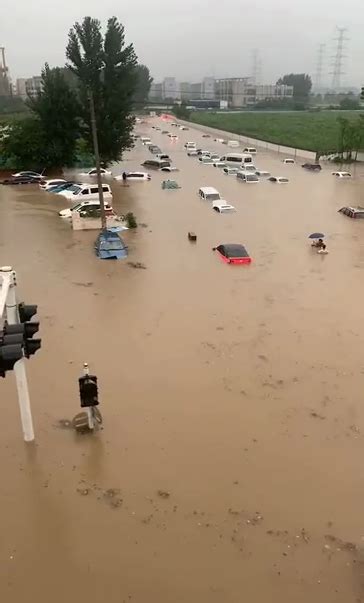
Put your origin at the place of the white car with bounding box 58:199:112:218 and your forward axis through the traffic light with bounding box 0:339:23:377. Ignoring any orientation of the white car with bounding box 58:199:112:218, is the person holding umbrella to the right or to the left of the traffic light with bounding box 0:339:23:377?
left

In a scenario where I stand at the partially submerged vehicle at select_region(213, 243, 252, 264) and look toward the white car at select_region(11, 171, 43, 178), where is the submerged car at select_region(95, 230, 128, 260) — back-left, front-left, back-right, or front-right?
front-left

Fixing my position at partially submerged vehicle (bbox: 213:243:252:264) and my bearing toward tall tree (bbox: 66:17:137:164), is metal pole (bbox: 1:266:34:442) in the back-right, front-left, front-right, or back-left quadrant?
back-left

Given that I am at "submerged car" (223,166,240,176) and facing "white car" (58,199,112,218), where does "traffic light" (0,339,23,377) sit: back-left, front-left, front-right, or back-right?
front-left

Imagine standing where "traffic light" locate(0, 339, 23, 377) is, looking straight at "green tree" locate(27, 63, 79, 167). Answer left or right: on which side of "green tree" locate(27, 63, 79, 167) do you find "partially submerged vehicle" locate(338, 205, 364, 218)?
right

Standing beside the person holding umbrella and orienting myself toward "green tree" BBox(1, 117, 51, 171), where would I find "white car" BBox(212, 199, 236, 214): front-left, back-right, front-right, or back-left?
front-right

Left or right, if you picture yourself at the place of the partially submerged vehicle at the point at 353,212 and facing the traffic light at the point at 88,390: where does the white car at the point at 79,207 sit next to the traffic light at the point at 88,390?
right

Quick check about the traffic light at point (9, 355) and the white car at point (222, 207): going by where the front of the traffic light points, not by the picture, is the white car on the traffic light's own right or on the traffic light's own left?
on the traffic light's own left

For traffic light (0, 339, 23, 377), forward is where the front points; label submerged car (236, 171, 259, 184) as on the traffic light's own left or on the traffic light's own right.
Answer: on the traffic light's own left
